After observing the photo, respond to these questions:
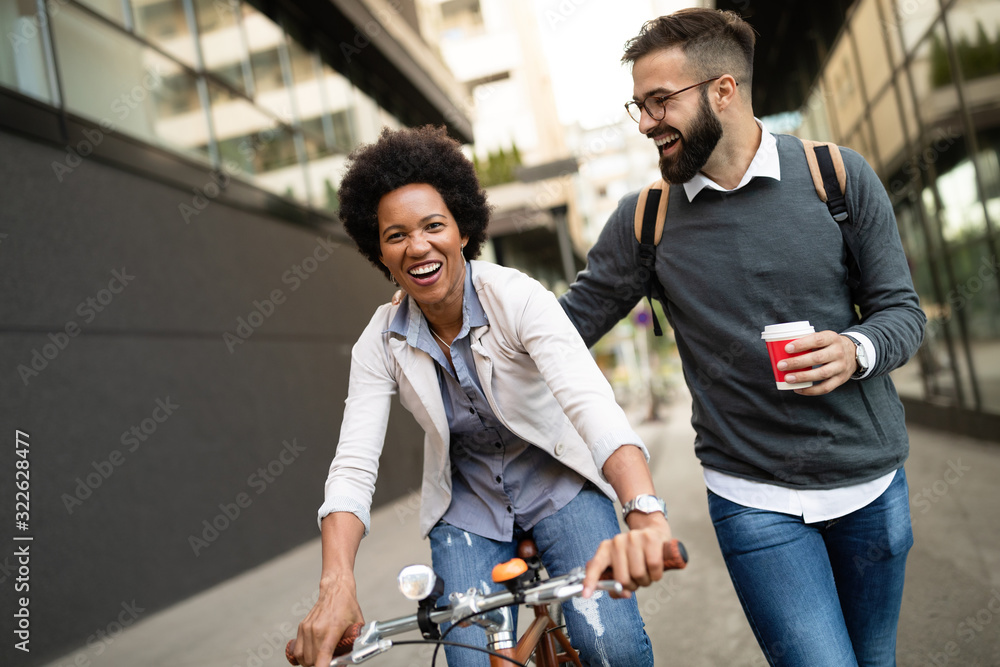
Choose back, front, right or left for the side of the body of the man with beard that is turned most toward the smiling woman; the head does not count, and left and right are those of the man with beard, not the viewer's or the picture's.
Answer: right

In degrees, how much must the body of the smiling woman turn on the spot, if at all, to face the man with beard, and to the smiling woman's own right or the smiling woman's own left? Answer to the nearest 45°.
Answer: approximately 90° to the smiling woman's own left

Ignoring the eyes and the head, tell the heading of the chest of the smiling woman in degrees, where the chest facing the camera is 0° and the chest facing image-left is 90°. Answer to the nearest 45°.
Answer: approximately 0°

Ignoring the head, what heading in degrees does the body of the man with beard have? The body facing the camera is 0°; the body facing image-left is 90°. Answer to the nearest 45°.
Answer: approximately 0°

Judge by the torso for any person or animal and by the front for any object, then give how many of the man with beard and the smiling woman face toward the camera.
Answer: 2
